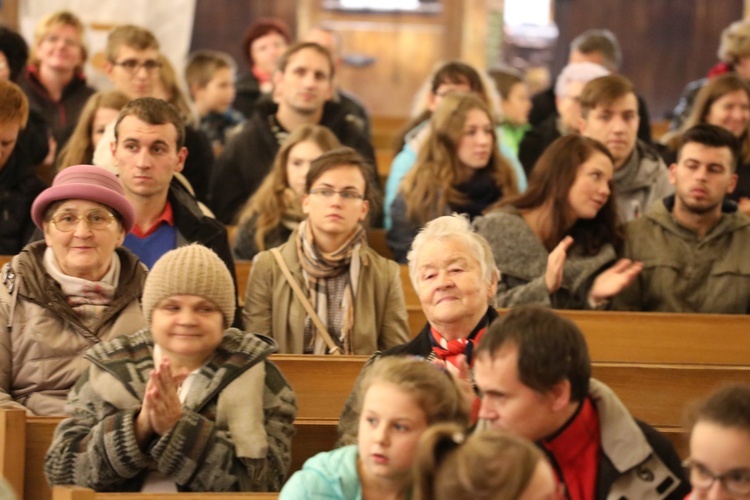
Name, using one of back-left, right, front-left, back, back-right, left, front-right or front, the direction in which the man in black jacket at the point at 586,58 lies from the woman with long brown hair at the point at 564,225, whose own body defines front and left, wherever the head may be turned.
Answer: back-left

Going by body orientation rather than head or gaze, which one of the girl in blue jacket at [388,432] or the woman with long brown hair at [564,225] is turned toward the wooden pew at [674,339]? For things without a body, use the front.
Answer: the woman with long brown hair

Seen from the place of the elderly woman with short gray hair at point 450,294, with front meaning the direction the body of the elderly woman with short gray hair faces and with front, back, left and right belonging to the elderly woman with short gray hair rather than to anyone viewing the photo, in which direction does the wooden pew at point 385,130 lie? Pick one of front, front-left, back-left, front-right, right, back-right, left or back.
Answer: back

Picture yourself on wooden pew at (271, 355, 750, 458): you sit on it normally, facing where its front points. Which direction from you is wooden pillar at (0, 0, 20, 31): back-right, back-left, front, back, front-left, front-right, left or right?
back-right

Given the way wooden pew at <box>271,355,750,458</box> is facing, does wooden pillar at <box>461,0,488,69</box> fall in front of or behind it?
behind

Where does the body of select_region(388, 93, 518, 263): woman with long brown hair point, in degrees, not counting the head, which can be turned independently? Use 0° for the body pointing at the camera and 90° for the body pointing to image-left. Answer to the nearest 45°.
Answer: approximately 315°

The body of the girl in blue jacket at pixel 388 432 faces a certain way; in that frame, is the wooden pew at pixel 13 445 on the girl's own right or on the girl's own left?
on the girl's own right
